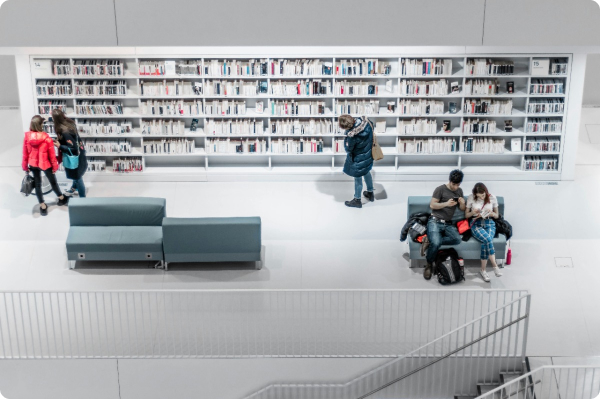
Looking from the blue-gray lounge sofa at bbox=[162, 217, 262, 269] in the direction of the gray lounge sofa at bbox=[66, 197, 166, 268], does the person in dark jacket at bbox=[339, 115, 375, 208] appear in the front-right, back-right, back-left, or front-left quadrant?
back-right

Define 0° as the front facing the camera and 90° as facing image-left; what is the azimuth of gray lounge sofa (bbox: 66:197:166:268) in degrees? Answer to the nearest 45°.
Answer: approximately 0°

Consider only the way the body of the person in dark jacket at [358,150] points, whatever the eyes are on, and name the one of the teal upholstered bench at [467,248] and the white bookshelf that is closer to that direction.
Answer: the white bookshelf
